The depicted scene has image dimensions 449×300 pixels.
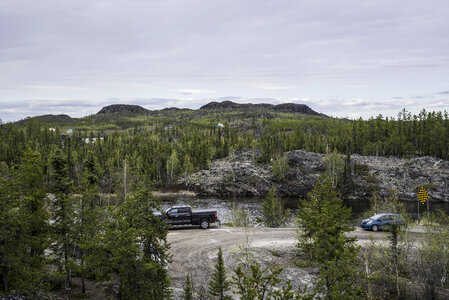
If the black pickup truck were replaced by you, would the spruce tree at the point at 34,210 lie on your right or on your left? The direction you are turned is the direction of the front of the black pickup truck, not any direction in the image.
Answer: on your left

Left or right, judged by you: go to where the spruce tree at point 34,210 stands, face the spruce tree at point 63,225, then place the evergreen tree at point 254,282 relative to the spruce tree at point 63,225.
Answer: right
